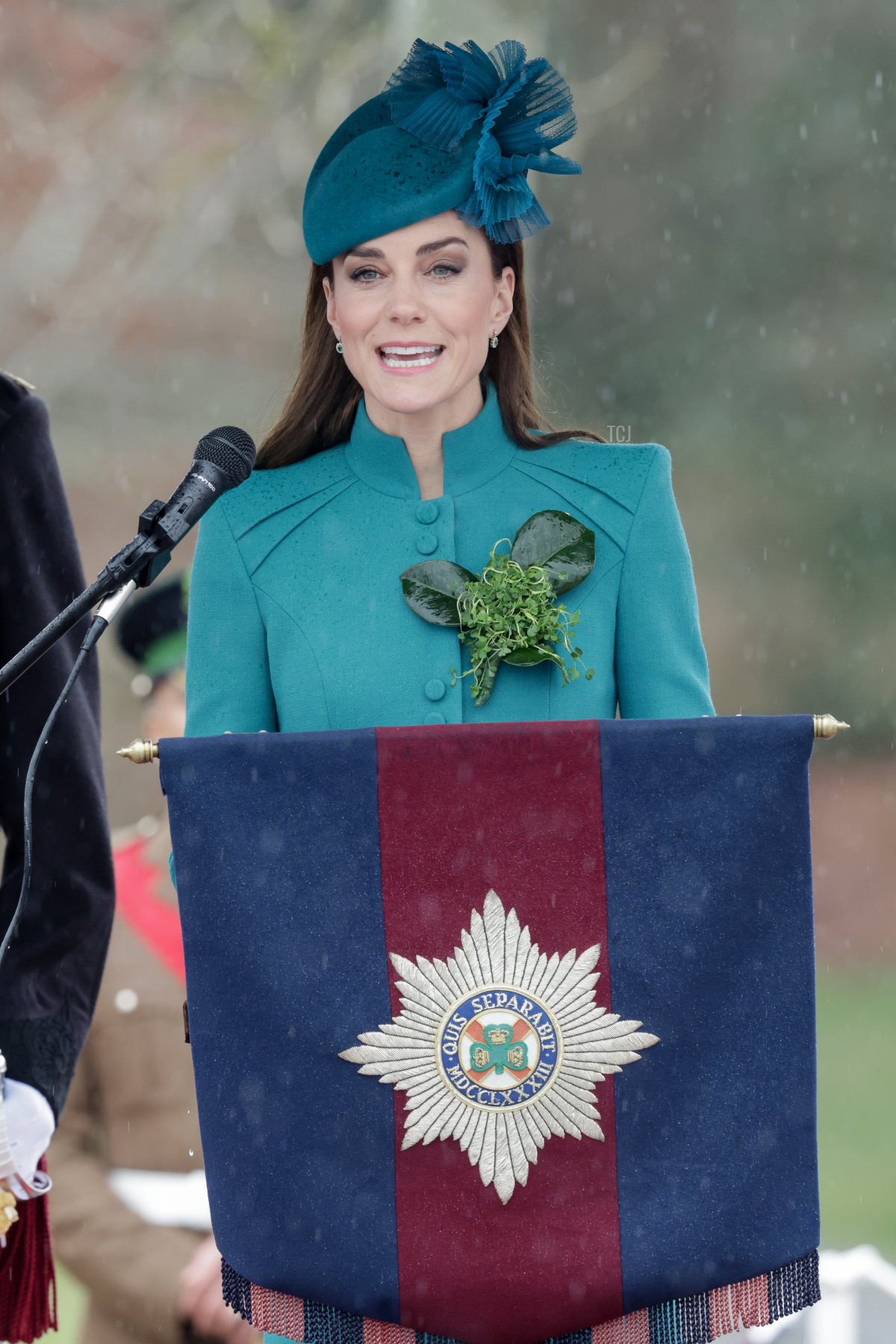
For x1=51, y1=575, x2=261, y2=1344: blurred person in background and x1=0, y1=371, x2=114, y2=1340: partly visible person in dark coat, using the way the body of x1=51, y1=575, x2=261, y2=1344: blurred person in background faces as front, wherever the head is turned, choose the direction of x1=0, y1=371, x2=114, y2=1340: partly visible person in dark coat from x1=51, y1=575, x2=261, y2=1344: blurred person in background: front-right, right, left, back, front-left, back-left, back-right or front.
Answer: front-right

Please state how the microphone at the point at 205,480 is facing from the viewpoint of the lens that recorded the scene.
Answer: facing to the right of the viewer

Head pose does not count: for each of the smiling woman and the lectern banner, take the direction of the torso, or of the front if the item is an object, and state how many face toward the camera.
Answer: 2

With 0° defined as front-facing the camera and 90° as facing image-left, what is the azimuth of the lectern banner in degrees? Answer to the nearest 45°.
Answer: approximately 0°

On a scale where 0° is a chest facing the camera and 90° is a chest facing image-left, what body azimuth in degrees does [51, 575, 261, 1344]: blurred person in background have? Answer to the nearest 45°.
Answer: approximately 315°
